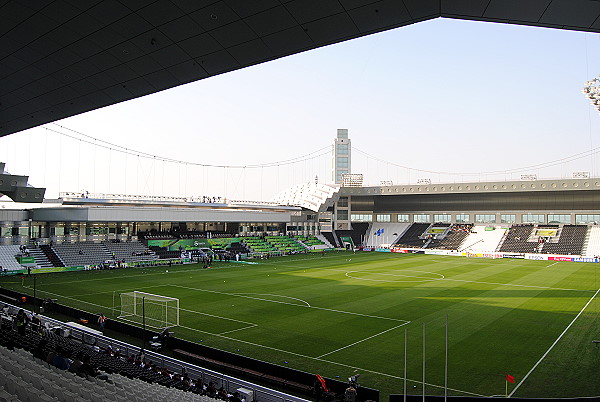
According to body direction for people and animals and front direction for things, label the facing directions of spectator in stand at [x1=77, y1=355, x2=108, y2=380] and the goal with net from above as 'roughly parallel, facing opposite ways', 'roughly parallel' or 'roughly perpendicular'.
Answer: roughly parallel

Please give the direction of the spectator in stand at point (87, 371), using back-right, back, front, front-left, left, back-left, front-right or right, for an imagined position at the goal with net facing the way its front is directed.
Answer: back-right

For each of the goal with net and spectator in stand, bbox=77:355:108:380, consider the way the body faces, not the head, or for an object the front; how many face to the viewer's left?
0

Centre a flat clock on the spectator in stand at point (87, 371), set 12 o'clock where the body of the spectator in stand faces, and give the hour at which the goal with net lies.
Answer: The goal with net is roughly at 11 o'clock from the spectator in stand.

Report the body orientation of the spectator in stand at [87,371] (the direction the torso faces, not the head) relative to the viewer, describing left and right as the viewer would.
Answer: facing away from the viewer and to the right of the viewer

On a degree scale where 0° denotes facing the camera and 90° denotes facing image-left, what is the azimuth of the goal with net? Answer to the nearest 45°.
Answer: approximately 225°
